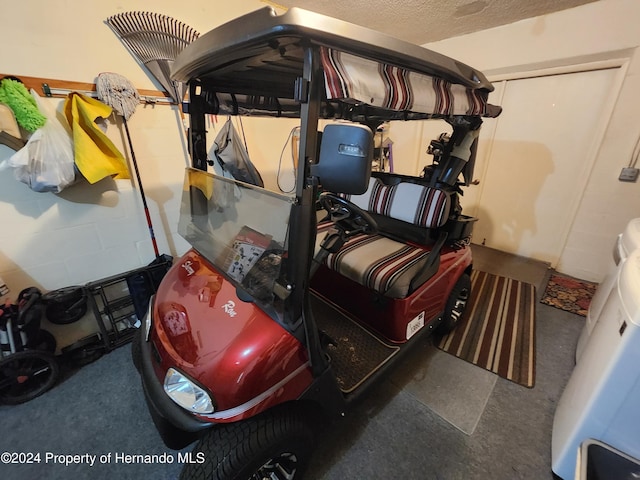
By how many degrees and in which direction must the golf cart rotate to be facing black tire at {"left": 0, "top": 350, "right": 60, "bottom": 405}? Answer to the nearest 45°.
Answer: approximately 45° to its right

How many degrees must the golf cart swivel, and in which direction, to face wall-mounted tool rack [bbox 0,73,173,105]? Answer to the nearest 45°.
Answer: approximately 90° to its right

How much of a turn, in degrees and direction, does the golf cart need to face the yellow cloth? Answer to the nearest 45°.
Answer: approximately 90° to its right

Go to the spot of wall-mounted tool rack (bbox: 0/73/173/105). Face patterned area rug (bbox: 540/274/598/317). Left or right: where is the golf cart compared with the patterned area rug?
right

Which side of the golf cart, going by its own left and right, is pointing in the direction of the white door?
back

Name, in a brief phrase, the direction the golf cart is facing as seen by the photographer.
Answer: facing the viewer and to the left of the viewer

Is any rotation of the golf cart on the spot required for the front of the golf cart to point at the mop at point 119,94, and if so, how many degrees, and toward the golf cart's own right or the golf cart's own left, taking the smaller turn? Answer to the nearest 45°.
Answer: approximately 90° to the golf cart's own right

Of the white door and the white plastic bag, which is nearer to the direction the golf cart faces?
the white plastic bag

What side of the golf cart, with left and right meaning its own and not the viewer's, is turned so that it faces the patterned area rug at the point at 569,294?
back

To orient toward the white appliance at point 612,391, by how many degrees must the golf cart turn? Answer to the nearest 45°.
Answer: approximately 135° to its left

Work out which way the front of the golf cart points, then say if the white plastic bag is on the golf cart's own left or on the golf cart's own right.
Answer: on the golf cart's own right
